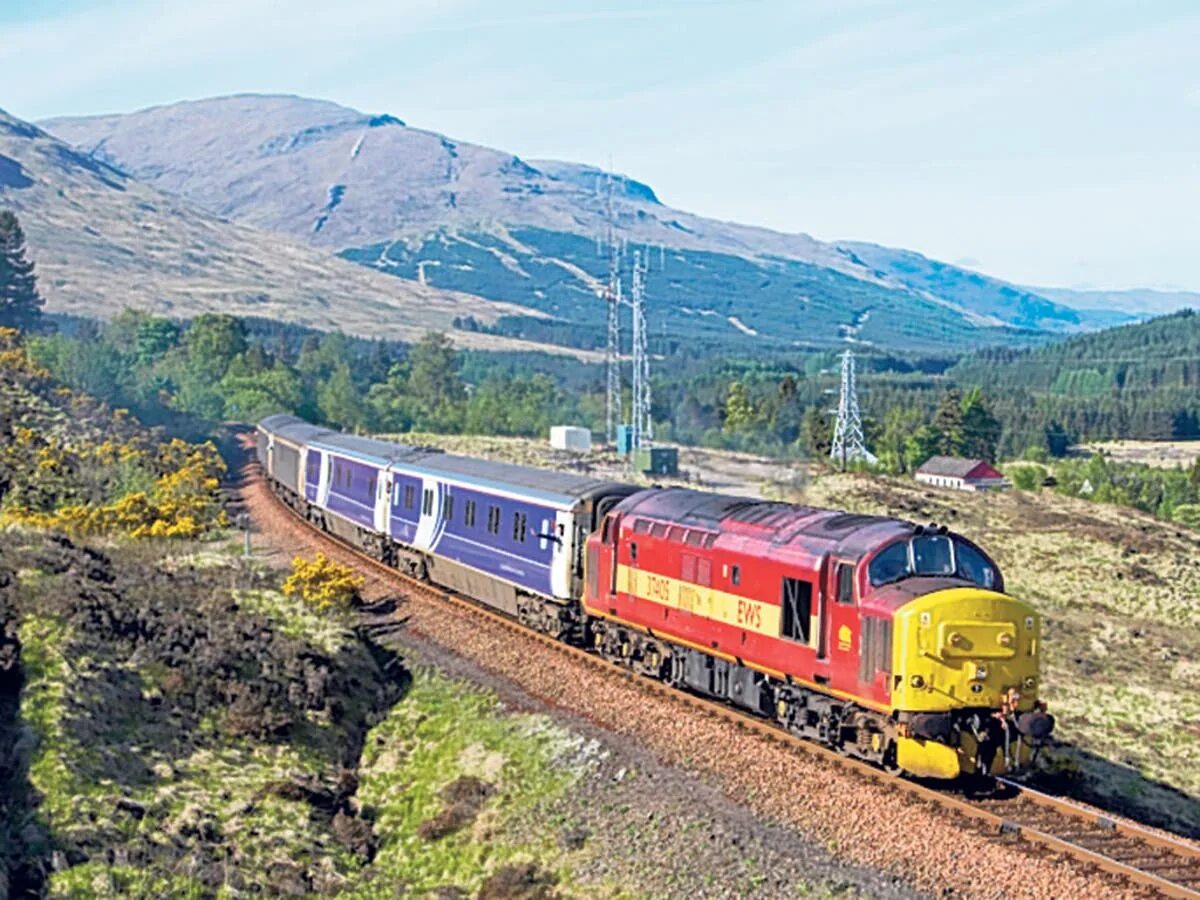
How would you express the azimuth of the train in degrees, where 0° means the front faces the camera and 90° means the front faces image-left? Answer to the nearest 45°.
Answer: approximately 315°

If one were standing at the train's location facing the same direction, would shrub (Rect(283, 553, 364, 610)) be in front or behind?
behind

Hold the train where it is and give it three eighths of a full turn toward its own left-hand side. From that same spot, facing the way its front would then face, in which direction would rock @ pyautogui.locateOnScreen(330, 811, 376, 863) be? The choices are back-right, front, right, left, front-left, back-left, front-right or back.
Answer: back
